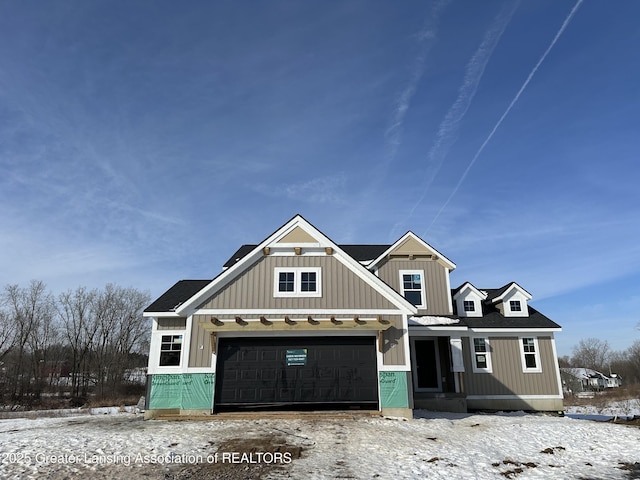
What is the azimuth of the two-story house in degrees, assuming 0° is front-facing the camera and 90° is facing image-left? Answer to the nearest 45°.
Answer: approximately 0°
